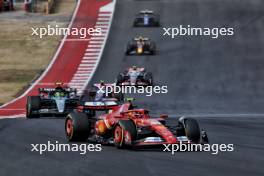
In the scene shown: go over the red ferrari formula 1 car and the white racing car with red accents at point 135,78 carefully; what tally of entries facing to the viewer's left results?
0

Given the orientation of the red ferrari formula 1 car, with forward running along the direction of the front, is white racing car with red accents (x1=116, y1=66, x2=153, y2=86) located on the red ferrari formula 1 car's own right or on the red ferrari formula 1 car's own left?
on the red ferrari formula 1 car's own left
